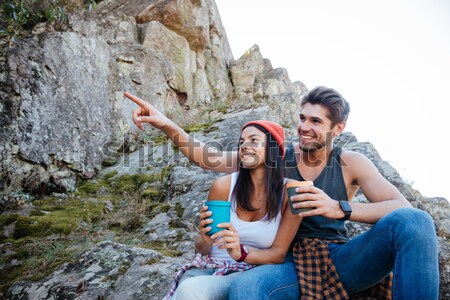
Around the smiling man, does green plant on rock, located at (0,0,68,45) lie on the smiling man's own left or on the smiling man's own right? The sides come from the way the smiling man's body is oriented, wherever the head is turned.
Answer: on the smiling man's own right

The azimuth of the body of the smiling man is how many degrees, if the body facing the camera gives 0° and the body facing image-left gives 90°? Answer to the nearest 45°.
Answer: approximately 45°
